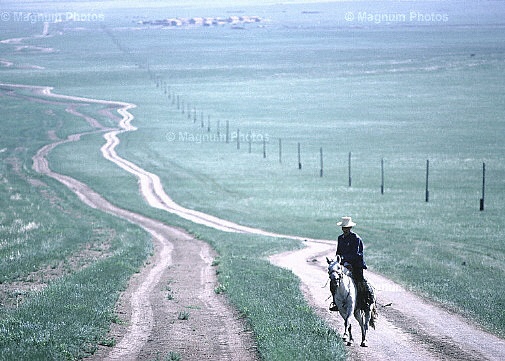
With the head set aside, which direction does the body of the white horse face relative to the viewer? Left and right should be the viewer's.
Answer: facing the viewer and to the left of the viewer

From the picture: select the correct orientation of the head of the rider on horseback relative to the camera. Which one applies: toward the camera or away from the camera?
toward the camera

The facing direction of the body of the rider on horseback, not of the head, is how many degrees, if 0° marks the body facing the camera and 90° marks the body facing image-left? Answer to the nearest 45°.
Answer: approximately 45°
